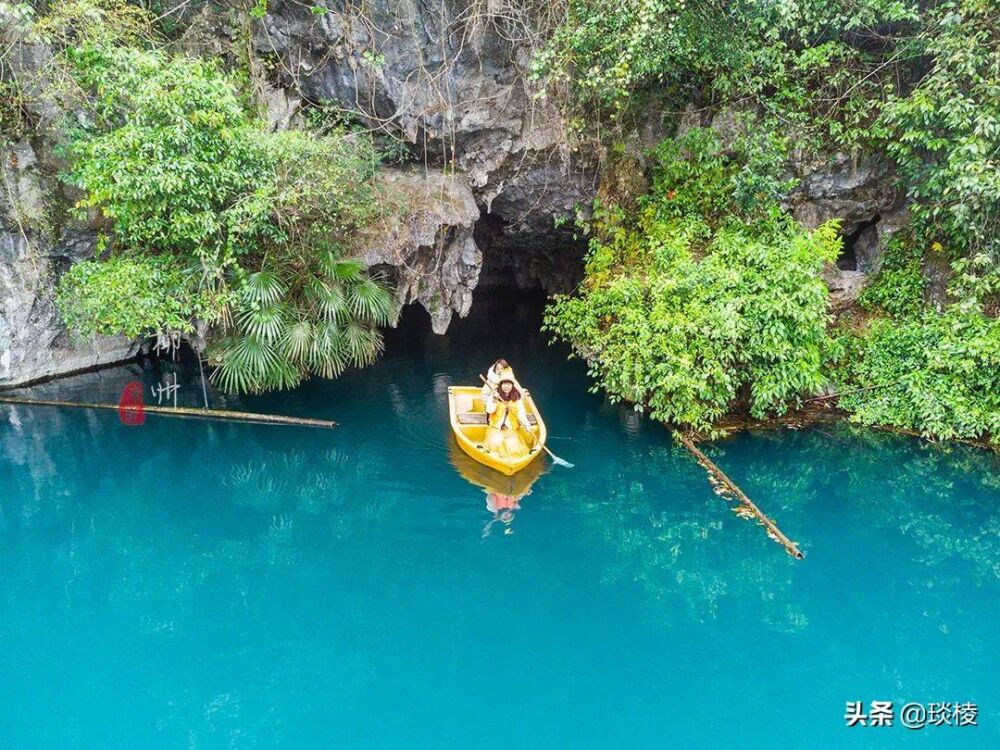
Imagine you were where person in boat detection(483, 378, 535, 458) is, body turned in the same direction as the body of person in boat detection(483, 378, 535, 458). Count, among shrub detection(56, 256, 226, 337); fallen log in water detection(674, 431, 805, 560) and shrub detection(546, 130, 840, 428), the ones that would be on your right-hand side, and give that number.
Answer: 1

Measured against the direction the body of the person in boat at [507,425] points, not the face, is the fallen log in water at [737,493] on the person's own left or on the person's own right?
on the person's own left

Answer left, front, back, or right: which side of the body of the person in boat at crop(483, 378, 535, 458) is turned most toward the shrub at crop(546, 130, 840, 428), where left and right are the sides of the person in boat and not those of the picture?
left

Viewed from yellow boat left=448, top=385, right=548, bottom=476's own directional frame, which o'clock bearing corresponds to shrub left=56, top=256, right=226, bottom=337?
The shrub is roughly at 3 o'clock from the yellow boat.

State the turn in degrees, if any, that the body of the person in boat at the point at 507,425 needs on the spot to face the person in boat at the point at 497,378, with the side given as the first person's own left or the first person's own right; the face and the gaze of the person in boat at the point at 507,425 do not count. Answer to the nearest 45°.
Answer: approximately 180°

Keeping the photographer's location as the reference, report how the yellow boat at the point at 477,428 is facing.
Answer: facing the viewer

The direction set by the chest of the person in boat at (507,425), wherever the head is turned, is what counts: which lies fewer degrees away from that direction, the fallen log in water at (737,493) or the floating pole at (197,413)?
the fallen log in water

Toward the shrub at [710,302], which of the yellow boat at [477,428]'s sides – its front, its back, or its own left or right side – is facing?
left

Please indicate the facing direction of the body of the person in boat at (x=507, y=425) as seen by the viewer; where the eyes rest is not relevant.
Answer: toward the camera

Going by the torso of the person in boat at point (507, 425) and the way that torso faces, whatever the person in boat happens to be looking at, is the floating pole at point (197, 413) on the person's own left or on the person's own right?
on the person's own right
